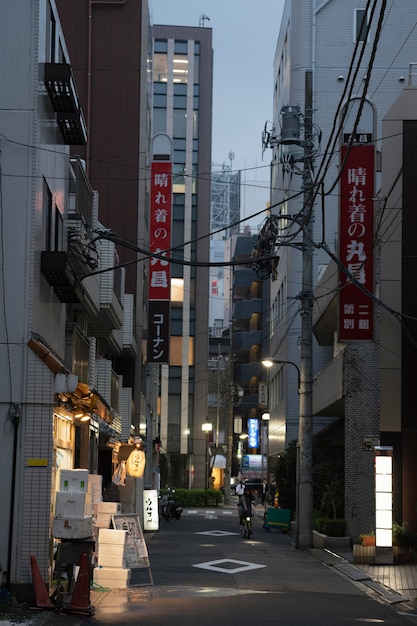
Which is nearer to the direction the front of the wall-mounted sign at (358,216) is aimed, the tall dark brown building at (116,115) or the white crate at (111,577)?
the white crate

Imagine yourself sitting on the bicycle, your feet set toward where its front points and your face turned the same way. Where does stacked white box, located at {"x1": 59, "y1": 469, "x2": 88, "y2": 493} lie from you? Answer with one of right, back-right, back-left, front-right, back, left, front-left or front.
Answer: front

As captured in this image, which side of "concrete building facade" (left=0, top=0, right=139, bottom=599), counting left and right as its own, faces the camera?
right

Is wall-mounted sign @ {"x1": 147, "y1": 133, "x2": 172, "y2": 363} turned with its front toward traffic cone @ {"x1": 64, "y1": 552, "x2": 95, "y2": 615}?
yes

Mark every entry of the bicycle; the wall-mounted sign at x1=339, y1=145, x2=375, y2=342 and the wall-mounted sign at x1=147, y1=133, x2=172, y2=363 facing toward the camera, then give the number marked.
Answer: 3

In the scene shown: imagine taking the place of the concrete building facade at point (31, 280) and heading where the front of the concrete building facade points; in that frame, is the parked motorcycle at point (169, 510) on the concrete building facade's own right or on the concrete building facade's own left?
on the concrete building facade's own left

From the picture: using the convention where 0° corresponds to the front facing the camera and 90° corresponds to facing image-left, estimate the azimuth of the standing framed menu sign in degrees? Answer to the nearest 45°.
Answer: approximately 315°

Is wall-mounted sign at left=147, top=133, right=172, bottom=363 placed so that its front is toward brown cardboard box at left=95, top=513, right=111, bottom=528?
yes

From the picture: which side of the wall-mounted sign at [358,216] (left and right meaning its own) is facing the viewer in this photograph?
front

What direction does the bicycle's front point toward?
toward the camera

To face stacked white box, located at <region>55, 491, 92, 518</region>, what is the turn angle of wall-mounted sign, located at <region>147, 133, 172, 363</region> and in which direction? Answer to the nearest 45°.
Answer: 0° — it already faces it

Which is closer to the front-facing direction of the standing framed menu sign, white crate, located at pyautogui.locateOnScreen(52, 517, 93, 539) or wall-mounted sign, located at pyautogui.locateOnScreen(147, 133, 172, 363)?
the white crate

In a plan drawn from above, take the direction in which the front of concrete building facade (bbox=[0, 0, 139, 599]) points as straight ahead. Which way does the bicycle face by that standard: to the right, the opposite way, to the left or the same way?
to the right

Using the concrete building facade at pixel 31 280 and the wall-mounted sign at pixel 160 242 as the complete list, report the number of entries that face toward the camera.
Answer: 1

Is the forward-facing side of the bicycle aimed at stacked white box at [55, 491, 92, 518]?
yes
